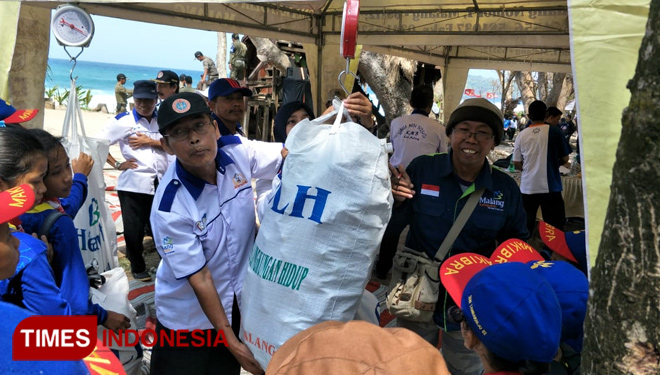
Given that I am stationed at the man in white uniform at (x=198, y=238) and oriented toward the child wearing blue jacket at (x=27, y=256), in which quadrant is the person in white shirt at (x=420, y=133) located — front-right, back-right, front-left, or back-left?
back-right

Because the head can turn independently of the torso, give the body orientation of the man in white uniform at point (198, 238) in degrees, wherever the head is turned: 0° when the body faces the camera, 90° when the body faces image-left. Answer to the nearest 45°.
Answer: approximately 315°

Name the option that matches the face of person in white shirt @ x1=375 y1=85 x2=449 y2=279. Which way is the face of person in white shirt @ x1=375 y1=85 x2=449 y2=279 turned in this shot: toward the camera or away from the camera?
away from the camera

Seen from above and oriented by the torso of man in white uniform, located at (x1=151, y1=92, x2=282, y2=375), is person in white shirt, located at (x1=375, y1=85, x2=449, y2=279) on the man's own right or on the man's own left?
on the man's own left

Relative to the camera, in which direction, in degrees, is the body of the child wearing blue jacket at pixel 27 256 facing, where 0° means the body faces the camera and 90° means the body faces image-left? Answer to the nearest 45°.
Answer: approximately 270°
